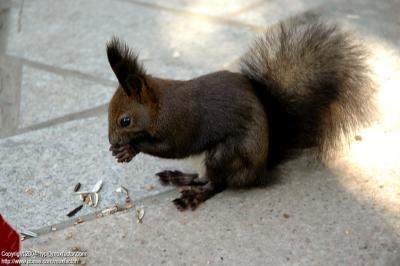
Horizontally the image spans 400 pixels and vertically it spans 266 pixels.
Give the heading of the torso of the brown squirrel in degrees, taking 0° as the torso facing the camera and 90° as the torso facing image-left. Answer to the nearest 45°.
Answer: approximately 90°

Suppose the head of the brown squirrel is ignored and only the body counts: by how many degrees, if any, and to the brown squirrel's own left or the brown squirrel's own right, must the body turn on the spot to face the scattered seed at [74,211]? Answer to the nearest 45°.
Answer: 0° — it already faces it

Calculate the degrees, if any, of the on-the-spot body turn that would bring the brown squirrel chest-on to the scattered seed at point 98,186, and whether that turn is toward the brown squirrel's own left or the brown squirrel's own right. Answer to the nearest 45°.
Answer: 0° — it already faces it

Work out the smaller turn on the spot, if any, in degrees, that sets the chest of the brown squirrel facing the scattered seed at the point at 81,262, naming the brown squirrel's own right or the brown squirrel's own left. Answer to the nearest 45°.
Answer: approximately 45° to the brown squirrel's own left
